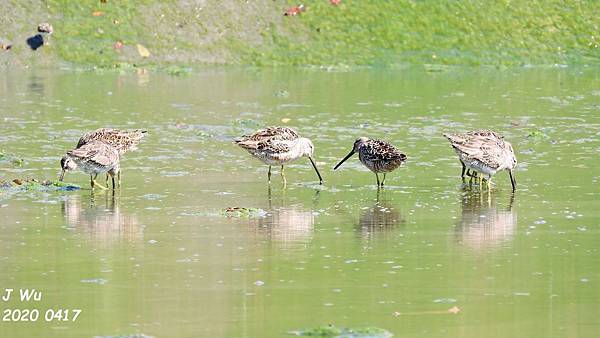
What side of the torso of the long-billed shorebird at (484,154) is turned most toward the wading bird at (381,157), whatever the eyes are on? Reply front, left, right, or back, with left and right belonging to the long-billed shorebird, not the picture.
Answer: back

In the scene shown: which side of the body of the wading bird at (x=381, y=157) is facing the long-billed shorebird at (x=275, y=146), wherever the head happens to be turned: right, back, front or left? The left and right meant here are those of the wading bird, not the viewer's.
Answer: front

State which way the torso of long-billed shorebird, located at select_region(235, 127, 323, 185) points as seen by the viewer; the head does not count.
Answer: to the viewer's right

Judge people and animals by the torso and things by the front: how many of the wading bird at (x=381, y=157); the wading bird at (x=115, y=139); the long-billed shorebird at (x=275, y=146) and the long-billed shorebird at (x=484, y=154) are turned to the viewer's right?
2

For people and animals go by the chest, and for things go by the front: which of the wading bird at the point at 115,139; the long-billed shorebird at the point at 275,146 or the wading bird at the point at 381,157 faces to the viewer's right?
the long-billed shorebird

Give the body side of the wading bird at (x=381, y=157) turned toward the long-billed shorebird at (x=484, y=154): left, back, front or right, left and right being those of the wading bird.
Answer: back

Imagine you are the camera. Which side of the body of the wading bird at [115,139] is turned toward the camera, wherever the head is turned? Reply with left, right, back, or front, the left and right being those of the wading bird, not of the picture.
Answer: left

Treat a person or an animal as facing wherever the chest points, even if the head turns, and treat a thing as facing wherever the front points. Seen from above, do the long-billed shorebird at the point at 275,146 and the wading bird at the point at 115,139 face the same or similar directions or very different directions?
very different directions

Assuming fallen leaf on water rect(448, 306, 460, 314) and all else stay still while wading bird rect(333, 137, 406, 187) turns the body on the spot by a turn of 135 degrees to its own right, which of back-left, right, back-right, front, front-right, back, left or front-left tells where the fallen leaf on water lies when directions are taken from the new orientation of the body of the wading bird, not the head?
back-right

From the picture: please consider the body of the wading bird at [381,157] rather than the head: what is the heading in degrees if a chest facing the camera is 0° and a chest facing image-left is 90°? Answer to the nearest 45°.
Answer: approximately 90°

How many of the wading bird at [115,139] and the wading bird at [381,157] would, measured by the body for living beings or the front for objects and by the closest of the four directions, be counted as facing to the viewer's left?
2

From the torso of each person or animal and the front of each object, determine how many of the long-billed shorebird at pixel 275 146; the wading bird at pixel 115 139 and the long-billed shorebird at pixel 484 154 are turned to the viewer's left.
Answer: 1

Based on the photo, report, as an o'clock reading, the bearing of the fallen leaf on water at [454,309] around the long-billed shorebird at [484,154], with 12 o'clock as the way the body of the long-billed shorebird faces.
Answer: The fallen leaf on water is roughly at 3 o'clock from the long-billed shorebird.

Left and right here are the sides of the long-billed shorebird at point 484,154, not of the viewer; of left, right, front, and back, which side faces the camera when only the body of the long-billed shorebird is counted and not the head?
right
